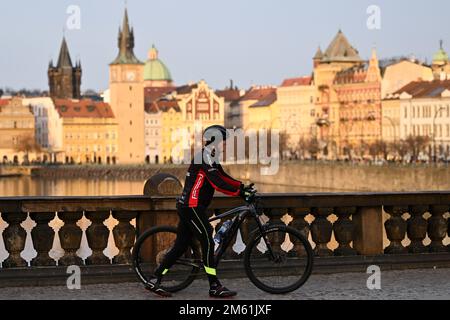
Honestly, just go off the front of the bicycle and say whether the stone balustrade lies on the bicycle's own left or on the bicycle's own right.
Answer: on the bicycle's own left

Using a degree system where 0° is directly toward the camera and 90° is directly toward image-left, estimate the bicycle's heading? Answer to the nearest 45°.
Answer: approximately 270°

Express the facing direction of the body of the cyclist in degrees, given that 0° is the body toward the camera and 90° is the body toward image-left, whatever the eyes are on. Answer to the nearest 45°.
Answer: approximately 270°
